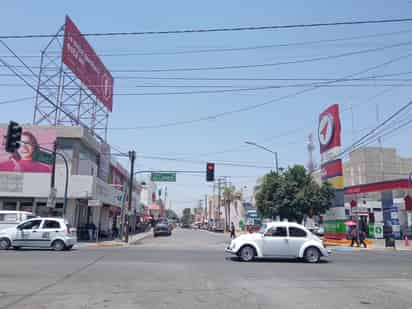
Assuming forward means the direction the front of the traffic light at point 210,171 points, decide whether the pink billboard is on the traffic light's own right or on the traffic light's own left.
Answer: on the traffic light's own right

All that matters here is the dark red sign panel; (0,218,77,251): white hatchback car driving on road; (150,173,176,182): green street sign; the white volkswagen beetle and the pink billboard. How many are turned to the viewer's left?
2

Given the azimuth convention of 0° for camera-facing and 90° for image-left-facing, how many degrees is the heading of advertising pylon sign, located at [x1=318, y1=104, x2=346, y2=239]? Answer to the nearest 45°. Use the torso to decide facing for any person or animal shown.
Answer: approximately 45°

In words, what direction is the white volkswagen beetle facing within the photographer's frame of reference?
facing to the left of the viewer

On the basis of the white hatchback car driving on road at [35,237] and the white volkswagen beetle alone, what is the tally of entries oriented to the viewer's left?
2

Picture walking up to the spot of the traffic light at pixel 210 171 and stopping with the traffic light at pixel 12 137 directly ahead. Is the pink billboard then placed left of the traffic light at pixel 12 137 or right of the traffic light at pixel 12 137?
right

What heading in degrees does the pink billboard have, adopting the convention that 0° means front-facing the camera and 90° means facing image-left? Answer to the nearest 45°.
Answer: approximately 0°

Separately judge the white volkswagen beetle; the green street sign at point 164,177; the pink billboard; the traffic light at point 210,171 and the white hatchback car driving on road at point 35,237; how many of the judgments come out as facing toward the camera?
3
